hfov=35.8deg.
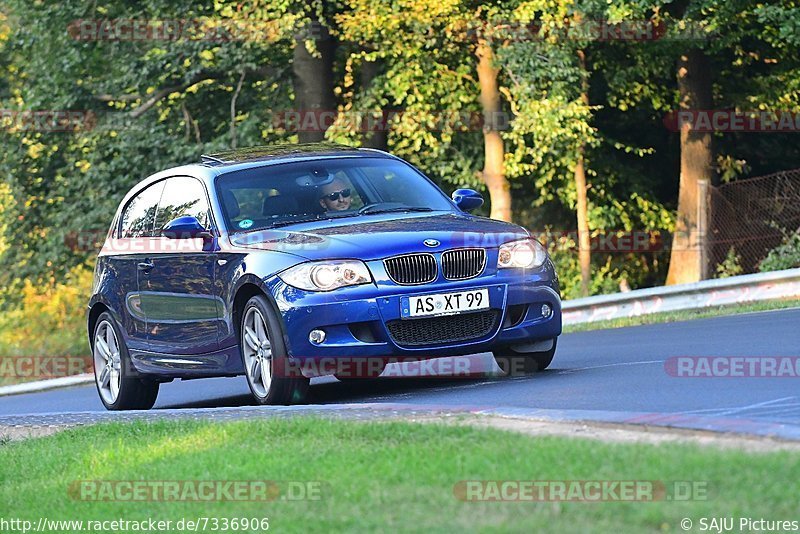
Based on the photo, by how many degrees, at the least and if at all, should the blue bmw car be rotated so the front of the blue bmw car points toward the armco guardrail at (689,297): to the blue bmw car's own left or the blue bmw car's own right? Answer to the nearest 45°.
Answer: approximately 90° to the blue bmw car's own left

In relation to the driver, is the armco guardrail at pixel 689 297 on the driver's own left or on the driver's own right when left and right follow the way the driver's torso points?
on the driver's own left
